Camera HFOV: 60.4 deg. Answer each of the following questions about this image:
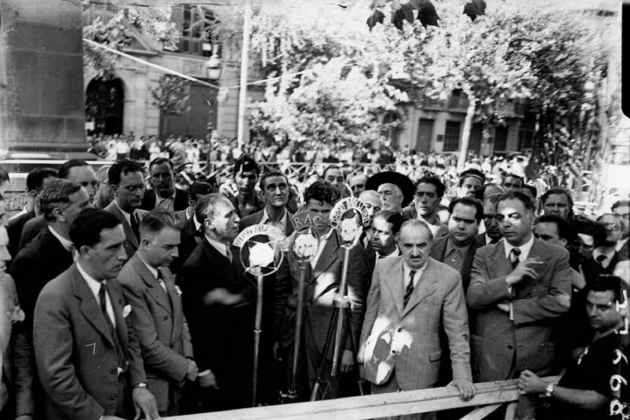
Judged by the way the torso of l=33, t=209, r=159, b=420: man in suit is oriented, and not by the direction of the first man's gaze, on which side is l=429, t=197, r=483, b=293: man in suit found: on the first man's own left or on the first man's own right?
on the first man's own left

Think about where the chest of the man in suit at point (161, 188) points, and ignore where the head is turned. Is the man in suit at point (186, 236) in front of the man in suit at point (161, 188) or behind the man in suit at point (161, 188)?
in front

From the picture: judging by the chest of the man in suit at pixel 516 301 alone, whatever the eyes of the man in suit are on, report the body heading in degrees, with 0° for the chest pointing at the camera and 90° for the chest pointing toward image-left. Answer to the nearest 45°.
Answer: approximately 0°

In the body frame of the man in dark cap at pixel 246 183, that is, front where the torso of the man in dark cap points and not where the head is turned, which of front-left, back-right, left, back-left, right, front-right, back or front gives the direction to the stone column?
right

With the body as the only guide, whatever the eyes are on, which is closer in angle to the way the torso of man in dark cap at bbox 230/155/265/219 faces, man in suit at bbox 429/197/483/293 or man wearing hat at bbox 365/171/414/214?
the man in suit

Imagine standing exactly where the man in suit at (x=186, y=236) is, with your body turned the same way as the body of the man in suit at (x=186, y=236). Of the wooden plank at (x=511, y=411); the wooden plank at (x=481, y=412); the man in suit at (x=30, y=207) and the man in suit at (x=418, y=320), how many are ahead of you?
3

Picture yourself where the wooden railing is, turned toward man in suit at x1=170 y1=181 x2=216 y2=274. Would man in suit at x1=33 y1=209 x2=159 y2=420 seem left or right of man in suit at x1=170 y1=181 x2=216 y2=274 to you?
left
